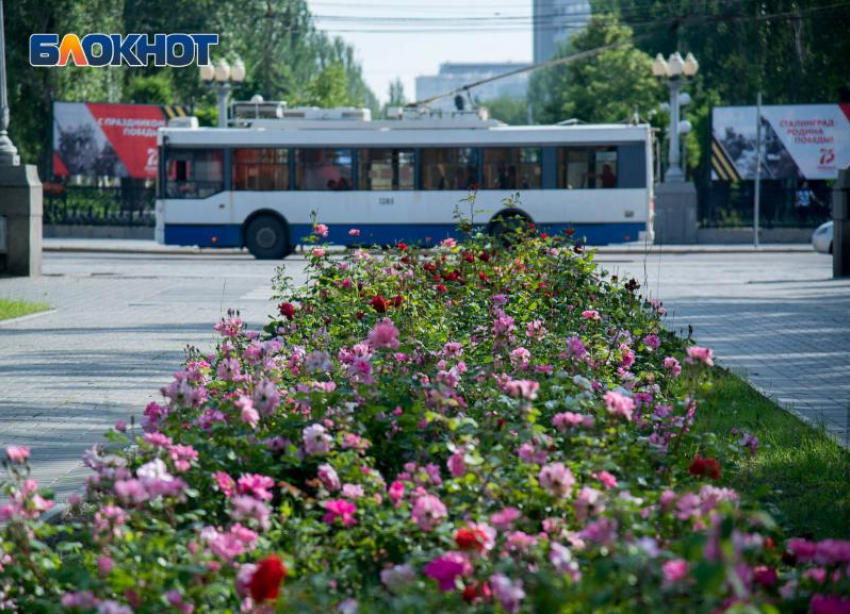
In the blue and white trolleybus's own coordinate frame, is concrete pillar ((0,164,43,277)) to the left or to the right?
on its left

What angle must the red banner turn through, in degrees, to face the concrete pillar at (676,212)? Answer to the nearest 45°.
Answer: approximately 90° to its left

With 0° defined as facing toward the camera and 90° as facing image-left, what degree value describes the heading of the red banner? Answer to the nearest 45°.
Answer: approximately 0°

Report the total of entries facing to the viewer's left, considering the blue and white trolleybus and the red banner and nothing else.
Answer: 1

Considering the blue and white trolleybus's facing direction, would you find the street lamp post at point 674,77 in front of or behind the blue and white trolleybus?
behind

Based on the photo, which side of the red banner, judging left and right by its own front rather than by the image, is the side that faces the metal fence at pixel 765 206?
left

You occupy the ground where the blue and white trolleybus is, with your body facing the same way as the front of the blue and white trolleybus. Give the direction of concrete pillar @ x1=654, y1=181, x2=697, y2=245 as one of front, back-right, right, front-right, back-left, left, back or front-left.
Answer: back-right

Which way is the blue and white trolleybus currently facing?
to the viewer's left

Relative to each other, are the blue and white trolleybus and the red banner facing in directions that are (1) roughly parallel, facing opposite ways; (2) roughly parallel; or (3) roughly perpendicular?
roughly perpendicular
